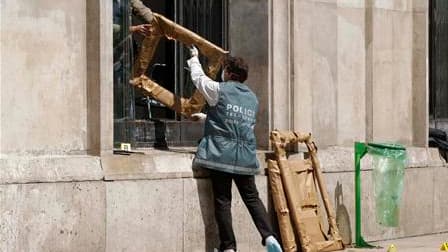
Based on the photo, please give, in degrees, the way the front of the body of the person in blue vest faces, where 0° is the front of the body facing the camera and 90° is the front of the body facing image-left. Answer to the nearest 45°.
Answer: approximately 135°

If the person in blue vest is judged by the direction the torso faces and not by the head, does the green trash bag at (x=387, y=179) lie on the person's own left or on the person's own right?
on the person's own right

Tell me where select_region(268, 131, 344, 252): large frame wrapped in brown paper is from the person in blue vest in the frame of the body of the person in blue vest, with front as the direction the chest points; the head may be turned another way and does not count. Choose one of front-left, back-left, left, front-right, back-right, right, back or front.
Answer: right

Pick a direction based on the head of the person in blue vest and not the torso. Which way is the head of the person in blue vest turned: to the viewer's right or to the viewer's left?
to the viewer's left
